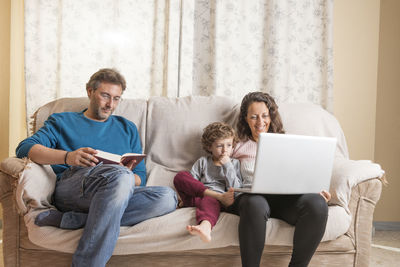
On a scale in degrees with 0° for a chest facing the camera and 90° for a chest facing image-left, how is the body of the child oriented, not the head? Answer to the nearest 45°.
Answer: approximately 0°

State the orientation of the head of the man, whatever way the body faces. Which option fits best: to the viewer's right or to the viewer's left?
to the viewer's right

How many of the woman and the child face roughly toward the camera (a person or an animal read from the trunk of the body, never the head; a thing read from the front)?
2

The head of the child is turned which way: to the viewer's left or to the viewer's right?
to the viewer's right
